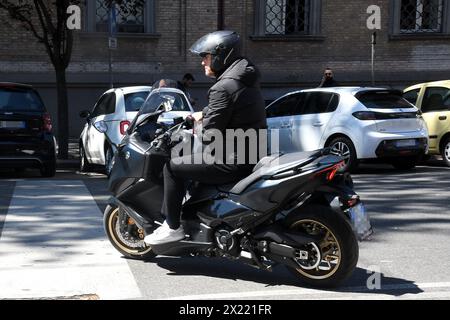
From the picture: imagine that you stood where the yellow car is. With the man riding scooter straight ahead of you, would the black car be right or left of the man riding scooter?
right

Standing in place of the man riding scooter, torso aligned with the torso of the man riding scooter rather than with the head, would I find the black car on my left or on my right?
on my right

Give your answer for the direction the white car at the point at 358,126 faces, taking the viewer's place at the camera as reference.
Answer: facing away from the viewer and to the left of the viewer

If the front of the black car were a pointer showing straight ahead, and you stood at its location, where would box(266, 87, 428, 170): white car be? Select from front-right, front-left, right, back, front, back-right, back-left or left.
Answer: right

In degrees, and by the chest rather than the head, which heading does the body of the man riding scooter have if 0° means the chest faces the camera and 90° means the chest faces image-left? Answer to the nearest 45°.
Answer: approximately 90°

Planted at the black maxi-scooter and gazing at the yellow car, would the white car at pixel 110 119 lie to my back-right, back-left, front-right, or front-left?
front-left

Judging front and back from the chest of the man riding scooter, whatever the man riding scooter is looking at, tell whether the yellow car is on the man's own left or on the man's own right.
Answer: on the man's own right

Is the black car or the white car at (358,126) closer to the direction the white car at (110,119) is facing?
the black car

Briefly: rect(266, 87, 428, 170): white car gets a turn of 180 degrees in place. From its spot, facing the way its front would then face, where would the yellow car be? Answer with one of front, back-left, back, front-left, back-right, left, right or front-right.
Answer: left

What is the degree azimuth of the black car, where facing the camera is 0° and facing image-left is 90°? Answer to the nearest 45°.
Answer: approximately 180°

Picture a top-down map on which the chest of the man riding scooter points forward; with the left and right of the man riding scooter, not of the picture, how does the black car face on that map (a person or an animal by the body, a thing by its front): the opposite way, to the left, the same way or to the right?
to the right

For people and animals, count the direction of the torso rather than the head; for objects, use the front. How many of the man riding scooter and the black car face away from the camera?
1

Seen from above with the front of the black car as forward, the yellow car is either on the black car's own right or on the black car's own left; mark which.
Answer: on the black car's own right

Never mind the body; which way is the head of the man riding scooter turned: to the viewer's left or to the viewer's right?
to the viewer's left
